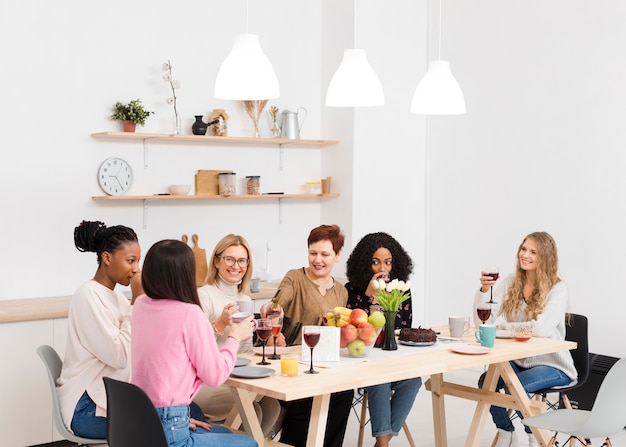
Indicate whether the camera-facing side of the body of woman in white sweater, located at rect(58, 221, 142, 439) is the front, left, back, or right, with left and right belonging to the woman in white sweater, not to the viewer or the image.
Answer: right

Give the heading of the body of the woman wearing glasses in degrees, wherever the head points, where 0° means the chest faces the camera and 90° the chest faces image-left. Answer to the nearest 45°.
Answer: approximately 315°

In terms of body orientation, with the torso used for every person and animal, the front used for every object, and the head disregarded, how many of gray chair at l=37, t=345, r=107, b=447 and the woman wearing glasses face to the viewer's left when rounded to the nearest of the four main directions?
0

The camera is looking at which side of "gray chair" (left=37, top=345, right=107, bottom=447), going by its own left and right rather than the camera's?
right

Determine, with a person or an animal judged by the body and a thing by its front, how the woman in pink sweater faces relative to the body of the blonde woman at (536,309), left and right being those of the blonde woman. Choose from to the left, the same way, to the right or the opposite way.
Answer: the opposite way

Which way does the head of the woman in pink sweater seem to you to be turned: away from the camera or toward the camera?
away from the camera

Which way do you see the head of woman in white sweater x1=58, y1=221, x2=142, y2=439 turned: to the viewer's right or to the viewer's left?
to the viewer's right

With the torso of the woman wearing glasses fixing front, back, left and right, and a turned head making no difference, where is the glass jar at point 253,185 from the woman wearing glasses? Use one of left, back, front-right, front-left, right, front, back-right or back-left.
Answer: back-left

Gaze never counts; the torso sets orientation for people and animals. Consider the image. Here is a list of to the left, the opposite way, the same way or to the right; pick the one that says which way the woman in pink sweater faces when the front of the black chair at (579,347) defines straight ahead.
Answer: to the right

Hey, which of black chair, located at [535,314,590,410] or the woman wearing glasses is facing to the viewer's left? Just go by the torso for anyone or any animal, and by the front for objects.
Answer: the black chair

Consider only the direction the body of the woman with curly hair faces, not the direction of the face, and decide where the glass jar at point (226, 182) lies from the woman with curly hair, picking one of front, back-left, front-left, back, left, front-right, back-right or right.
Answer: back-right

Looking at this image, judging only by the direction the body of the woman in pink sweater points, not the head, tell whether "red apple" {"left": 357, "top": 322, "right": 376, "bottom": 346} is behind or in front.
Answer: in front

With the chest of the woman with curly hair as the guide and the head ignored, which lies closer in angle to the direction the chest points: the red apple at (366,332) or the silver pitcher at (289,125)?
the red apple

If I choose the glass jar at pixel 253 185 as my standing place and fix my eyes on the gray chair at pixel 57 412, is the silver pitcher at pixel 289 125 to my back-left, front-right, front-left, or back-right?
back-left
